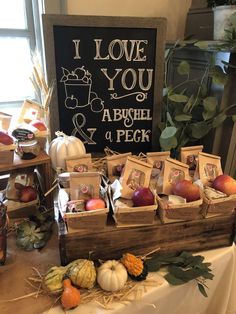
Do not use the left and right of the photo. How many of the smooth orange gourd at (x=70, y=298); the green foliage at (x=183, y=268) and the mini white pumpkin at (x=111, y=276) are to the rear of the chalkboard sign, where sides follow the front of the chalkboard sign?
0

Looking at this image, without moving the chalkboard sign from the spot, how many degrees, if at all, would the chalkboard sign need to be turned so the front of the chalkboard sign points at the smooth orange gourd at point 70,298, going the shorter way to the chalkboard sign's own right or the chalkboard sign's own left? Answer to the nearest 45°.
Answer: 0° — it already faces it

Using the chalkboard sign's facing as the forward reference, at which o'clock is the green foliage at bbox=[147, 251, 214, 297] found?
The green foliage is roughly at 11 o'clock from the chalkboard sign.

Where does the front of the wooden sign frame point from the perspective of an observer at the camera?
facing the viewer
